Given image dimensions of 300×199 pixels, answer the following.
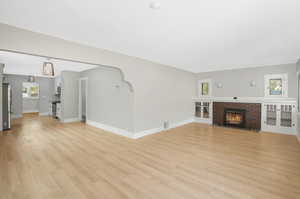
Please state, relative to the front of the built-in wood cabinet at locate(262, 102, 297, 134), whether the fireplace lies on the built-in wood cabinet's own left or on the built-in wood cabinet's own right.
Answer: on the built-in wood cabinet's own right

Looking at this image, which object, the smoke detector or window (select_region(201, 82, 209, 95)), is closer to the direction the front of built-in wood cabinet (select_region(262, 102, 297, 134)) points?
the smoke detector

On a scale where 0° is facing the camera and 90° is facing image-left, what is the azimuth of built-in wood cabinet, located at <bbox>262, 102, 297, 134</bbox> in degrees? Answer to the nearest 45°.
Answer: approximately 0°

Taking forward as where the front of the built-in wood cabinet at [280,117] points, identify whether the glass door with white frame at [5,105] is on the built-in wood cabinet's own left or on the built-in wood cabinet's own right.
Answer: on the built-in wood cabinet's own right

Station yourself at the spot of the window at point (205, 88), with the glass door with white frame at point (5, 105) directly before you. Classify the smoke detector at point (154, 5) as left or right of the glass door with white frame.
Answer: left

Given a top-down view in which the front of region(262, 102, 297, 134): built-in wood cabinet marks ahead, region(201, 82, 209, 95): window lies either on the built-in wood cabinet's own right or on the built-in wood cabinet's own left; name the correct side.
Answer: on the built-in wood cabinet's own right

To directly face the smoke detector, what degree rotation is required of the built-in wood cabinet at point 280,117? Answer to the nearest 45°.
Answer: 0° — it already faces it
